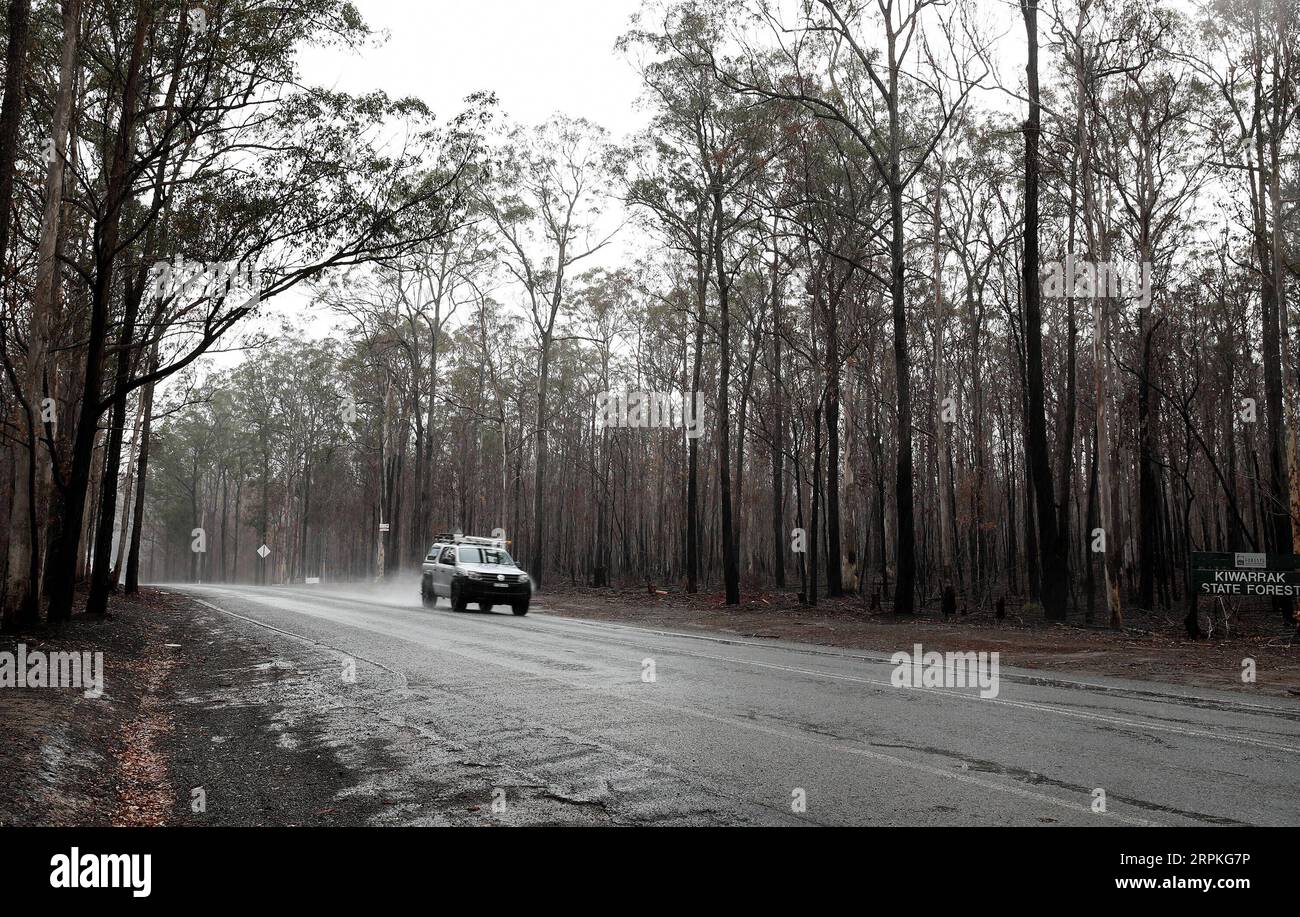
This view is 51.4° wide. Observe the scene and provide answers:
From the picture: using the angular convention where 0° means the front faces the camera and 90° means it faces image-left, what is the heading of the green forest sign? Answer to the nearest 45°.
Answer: approximately 0°
